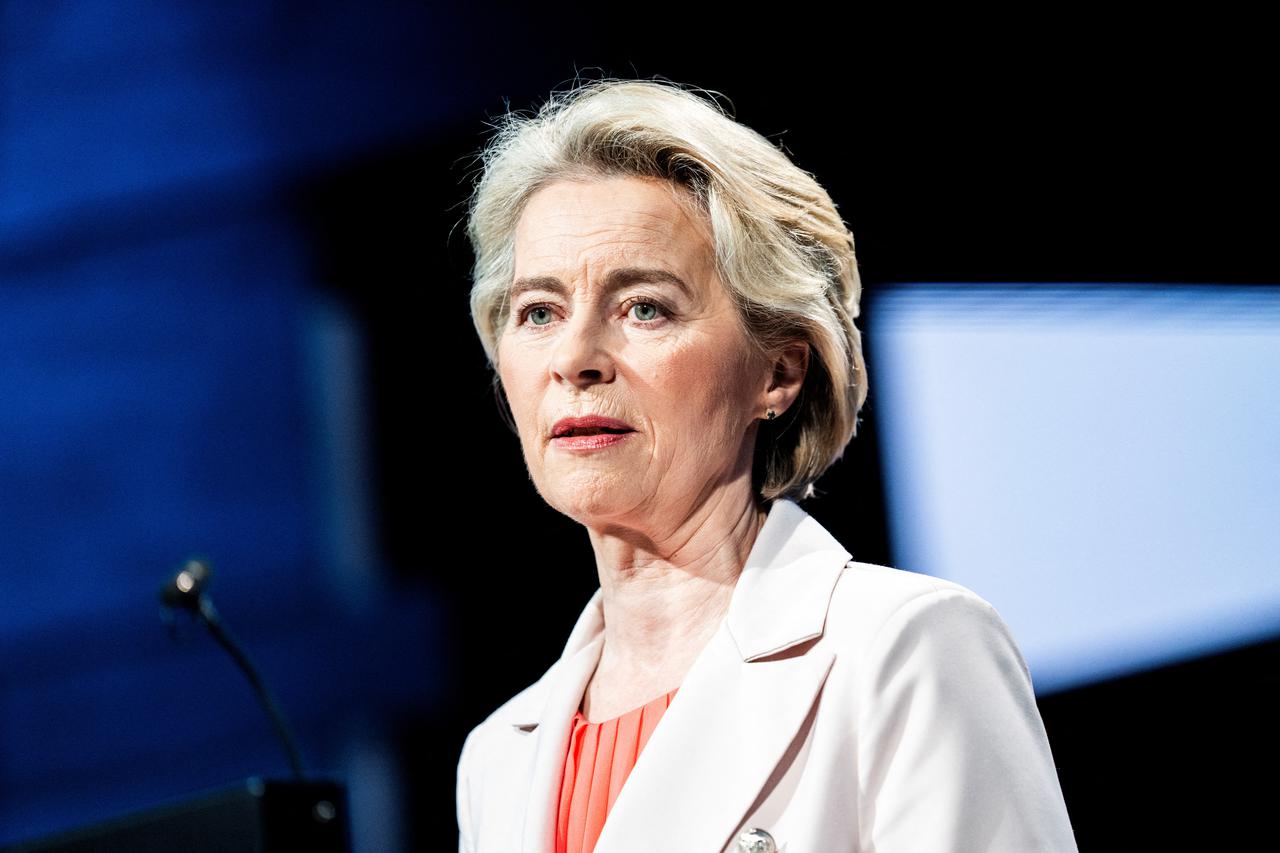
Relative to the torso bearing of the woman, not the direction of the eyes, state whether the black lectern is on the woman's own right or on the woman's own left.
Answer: on the woman's own right

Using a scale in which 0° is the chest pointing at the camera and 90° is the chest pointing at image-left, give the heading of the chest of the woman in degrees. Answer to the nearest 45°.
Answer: approximately 45°
